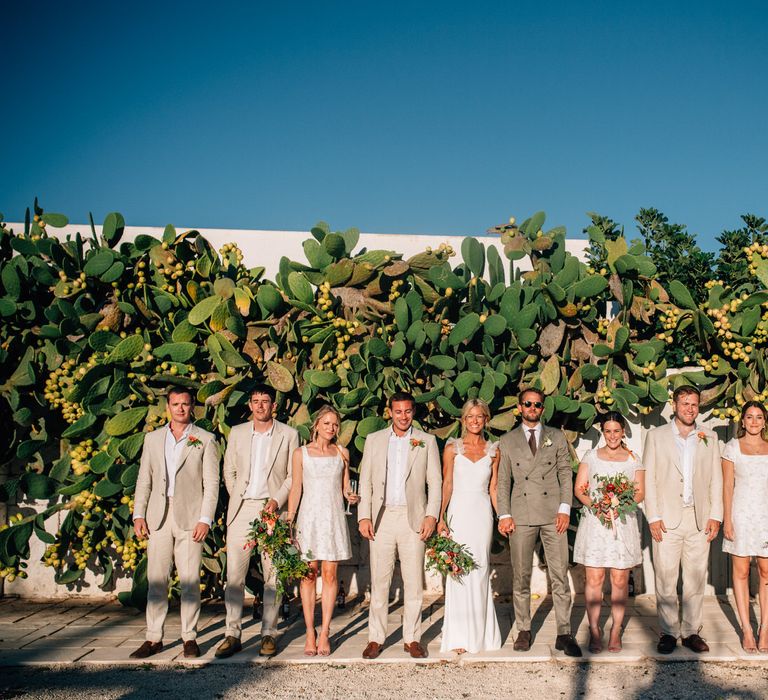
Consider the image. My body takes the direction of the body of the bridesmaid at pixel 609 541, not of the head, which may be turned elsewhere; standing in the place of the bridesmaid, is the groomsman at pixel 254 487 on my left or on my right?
on my right

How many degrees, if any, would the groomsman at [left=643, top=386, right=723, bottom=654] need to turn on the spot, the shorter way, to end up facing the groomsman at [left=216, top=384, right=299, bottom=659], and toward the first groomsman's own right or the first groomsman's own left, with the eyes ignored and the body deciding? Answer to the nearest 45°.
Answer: approximately 90° to the first groomsman's own right

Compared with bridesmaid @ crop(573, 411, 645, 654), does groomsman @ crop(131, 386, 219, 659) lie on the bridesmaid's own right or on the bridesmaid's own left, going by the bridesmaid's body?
on the bridesmaid's own right

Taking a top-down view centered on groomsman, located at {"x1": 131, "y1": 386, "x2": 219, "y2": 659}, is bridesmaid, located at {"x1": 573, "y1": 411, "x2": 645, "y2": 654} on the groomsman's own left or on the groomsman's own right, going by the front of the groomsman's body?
on the groomsman's own left

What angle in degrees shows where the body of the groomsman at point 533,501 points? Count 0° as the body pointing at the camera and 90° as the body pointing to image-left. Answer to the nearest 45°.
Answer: approximately 0°

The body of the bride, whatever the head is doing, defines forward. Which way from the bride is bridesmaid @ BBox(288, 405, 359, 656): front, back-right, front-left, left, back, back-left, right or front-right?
right

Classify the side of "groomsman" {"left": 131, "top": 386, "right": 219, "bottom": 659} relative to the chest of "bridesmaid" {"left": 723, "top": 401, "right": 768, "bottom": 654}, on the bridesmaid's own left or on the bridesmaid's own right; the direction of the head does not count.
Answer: on the bridesmaid's own right

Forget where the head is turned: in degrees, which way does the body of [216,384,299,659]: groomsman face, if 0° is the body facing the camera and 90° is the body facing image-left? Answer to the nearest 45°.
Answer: approximately 0°

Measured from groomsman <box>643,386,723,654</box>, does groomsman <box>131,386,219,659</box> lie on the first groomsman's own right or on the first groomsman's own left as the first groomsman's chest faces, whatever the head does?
on the first groomsman's own right
